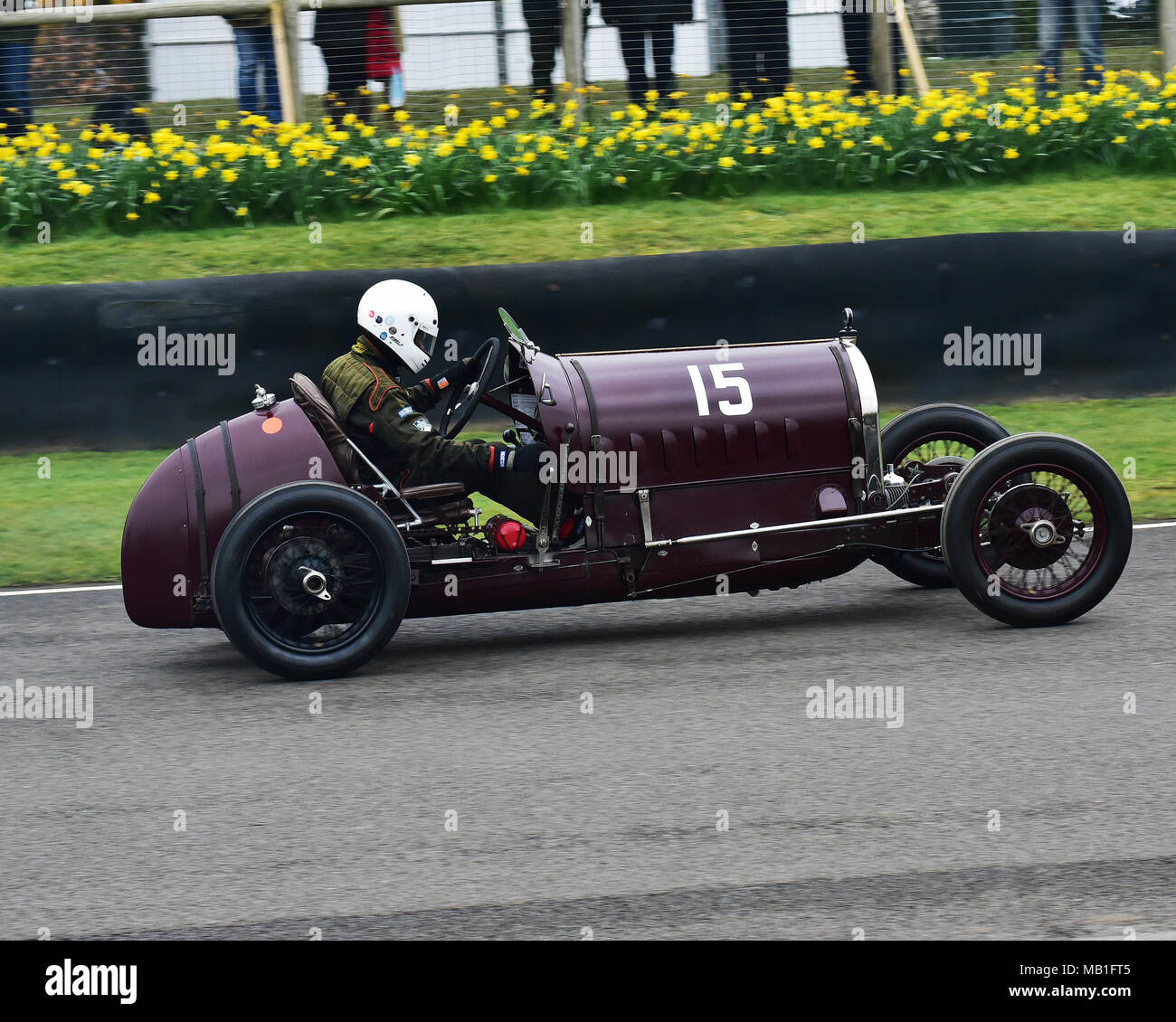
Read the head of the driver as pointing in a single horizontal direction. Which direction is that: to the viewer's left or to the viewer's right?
to the viewer's right

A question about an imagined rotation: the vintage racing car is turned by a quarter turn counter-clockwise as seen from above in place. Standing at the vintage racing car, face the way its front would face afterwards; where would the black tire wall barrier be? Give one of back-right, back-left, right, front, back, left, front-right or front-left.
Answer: front

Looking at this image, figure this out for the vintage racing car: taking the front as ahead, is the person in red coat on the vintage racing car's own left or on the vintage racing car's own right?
on the vintage racing car's own left

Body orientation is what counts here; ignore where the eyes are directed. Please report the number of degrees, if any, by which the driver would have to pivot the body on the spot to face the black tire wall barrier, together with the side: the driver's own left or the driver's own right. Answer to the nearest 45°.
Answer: approximately 90° to the driver's own left

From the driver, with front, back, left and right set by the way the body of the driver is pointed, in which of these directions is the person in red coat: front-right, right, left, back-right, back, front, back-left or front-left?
left

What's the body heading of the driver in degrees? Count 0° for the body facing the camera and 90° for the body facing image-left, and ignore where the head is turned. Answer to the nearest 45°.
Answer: approximately 270°

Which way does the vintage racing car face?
to the viewer's right
